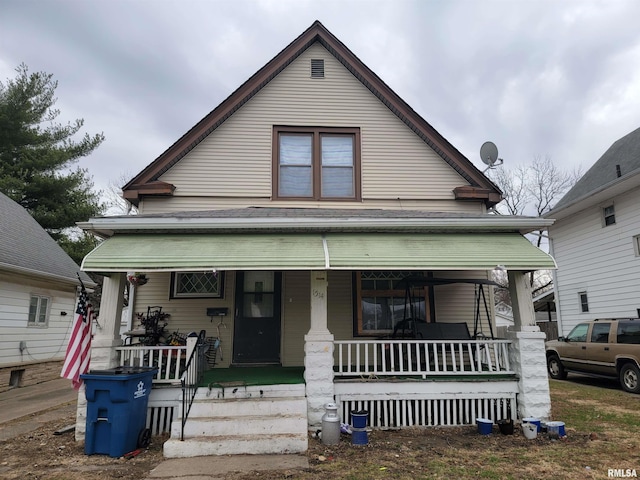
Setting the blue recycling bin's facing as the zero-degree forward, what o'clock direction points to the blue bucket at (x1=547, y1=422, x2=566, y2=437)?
The blue bucket is roughly at 8 o'clock from the blue recycling bin.

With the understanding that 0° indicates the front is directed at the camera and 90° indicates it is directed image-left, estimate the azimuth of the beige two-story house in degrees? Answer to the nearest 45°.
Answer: approximately 0°

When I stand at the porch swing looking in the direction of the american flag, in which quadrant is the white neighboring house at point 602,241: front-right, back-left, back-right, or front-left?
back-right

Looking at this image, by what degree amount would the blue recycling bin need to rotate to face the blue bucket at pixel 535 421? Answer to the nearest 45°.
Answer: approximately 135° to its left

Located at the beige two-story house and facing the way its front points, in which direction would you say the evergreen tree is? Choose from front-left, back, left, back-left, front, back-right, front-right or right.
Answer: back-right

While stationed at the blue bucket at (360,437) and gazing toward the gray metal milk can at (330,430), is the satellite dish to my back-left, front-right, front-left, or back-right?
back-right

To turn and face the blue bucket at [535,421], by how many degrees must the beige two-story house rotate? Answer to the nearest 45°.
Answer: approximately 45° to its left

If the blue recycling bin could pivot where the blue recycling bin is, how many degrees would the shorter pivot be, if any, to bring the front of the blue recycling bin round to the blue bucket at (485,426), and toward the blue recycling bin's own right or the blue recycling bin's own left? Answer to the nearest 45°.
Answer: approximately 135° to the blue recycling bin's own left
